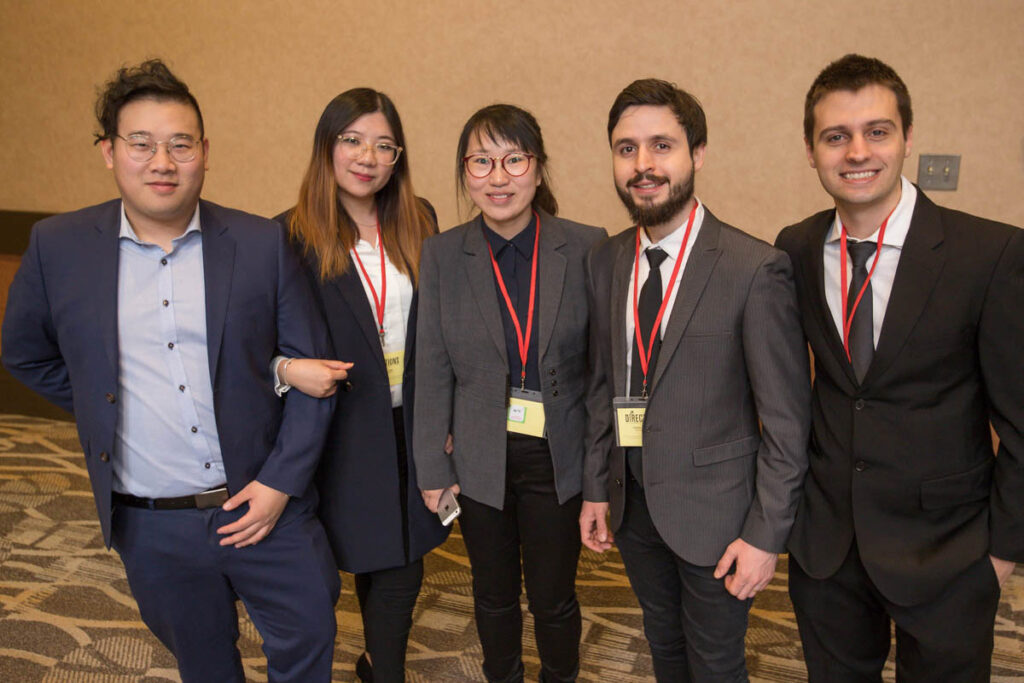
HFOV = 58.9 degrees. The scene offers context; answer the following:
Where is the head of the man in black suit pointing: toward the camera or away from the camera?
toward the camera

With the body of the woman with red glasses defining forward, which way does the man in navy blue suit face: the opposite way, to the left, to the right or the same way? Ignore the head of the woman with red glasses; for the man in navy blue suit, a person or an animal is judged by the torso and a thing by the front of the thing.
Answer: the same way

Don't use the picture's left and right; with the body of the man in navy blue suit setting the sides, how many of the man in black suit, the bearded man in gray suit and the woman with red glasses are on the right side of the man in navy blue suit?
0

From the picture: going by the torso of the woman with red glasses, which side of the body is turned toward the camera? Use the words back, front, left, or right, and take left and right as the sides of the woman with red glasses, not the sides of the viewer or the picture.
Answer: front

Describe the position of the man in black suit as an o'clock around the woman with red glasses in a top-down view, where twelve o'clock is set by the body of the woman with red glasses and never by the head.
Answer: The man in black suit is roughly at 10 o'clock from the woman with red glasses.

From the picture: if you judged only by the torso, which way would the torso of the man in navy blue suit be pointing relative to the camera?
toward the camera

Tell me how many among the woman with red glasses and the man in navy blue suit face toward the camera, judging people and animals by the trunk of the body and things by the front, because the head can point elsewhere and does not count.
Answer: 2

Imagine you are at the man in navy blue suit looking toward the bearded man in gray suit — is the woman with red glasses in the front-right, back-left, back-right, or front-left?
front-left

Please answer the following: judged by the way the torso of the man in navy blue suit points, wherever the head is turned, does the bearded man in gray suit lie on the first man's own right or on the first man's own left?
on the first man's own left

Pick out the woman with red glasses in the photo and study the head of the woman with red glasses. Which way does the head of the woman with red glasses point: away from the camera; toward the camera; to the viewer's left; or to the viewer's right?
toward the camera

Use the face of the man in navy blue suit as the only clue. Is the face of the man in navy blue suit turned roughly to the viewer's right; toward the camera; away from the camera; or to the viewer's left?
toward the camera

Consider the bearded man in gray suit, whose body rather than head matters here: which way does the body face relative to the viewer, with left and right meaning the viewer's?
facing the viewer and to the left of the viewer

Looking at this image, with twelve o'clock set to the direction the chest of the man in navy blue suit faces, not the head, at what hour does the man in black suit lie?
The man in black suit is roughly at 10 o'clock from the man in navy blue suit.
